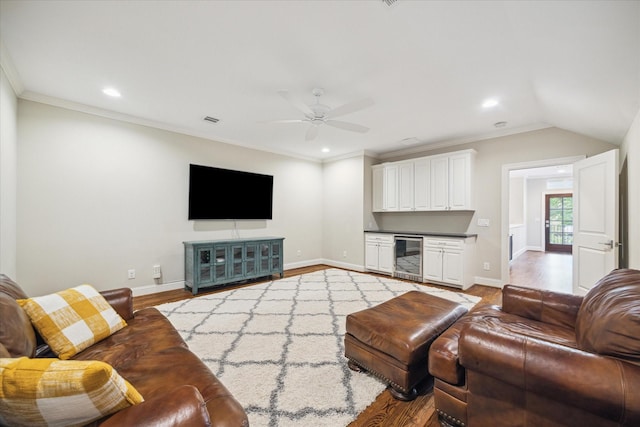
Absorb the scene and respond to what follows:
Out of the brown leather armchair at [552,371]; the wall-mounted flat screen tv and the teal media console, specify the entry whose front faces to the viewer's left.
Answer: the brown leather armchair

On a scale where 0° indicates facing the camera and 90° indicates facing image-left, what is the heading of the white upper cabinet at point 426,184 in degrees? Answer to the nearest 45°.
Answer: approximately 45°

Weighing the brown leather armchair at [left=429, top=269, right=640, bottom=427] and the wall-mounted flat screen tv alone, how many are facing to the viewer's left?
1

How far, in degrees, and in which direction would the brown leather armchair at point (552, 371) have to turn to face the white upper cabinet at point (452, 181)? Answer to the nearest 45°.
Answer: approximately 90° to its right

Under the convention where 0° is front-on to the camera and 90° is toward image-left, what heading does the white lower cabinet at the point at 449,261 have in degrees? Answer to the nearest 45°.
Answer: approximately 45°

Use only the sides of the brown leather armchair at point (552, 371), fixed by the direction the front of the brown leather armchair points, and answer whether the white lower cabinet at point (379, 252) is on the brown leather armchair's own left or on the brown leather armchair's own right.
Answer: on the brown leather armchair's own right
